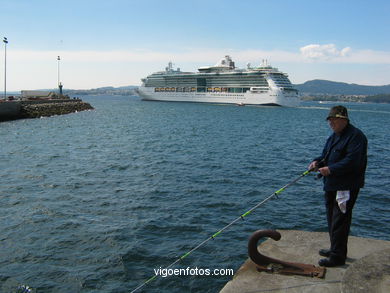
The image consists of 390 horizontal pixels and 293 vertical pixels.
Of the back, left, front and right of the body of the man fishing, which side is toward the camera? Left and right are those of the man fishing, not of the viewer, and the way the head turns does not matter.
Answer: left
